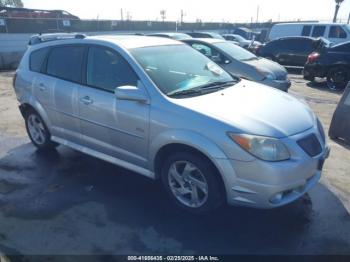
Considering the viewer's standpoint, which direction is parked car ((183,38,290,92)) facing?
facing the viewer and to the right of the viewer

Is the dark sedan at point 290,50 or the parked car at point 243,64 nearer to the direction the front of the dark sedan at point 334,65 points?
the dark sedan at point 290,50

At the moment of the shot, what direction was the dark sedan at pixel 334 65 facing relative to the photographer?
facing away from the viewer and to the right of the viewer

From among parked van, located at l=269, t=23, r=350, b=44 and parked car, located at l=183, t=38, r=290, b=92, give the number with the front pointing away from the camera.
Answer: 0

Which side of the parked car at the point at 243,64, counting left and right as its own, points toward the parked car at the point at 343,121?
front

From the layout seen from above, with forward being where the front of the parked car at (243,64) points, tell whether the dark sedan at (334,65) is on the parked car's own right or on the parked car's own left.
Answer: on the parked car's own left

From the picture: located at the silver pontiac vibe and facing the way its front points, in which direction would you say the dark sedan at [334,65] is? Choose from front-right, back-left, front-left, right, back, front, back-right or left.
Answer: left
